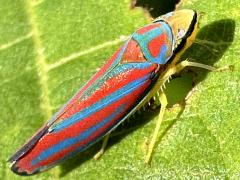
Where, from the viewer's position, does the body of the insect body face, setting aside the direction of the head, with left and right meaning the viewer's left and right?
facing away from the viewer and to the right of the viewer
